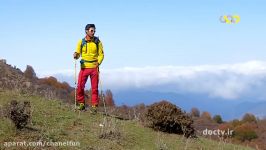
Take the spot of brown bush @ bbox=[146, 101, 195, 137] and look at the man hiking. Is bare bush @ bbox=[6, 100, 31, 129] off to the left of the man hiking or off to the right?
left

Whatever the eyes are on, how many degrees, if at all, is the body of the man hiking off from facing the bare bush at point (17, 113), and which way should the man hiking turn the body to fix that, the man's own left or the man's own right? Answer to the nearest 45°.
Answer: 0° — they already face it

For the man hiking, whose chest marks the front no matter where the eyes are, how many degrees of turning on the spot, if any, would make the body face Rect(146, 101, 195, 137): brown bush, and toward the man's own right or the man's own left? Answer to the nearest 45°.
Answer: approximately 90° to the man's own left

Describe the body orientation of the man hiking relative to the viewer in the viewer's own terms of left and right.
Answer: facing the viewer
